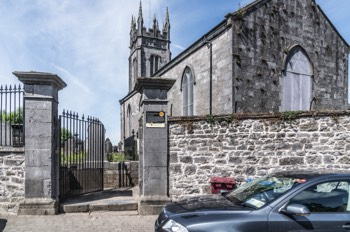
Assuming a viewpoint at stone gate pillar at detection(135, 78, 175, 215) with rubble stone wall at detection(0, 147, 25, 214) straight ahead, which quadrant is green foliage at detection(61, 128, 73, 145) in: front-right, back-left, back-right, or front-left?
front-right

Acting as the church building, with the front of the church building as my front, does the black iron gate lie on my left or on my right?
on my left

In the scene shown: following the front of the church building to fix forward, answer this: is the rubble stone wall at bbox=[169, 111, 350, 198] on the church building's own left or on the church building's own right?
on the church building's own left

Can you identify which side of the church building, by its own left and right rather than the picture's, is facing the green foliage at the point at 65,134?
right

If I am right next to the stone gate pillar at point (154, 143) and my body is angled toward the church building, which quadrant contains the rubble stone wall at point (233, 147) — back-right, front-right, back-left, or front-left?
front-right
